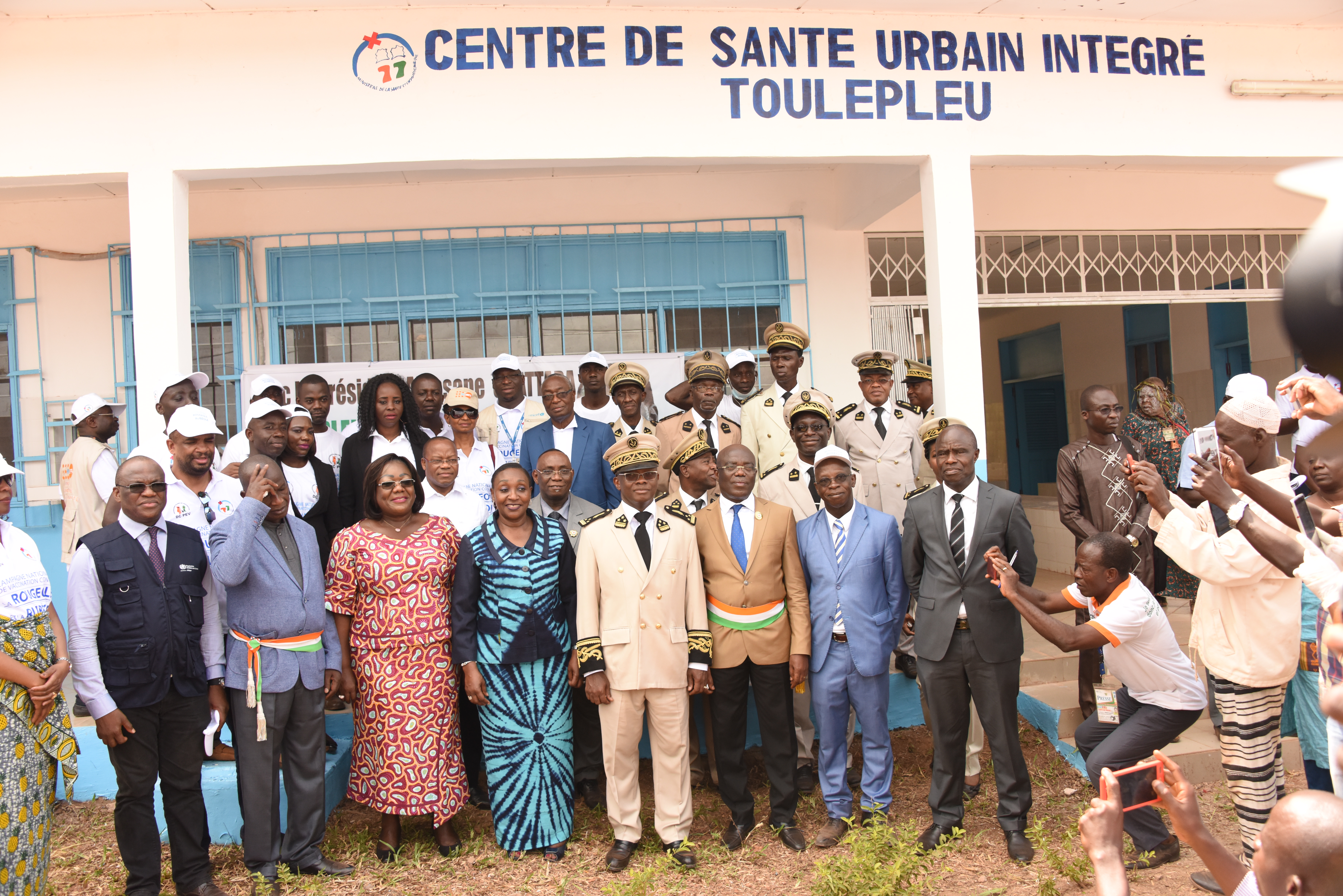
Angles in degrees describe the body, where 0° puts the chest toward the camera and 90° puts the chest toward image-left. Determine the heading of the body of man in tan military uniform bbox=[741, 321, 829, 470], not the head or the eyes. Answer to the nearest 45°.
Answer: approximately 0°

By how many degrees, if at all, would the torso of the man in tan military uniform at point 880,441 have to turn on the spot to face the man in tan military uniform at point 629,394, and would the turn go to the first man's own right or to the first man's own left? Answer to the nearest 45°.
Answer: approximately 90° to the first man's own right

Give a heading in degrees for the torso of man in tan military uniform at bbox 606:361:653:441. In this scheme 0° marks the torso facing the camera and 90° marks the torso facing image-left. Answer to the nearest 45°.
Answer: approximately 0°

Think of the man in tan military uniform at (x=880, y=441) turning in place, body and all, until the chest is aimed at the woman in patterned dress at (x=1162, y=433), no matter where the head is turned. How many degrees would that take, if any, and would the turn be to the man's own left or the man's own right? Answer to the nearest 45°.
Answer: approximately 135° to the man's own left

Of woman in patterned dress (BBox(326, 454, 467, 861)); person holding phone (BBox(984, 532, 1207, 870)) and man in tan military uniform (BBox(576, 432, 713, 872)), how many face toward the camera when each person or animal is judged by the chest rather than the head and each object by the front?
2

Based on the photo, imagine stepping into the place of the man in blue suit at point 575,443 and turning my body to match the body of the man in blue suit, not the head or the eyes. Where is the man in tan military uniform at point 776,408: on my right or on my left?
on my left
